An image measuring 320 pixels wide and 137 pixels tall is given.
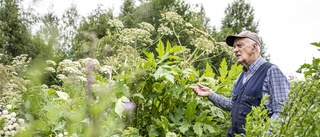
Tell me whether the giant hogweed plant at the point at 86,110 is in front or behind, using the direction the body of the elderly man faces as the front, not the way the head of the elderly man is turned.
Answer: in front

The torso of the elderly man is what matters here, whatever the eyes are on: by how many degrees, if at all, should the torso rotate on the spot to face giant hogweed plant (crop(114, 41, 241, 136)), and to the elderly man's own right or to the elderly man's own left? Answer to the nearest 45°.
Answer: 0° — they already face it

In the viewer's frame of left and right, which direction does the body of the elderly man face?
facing the viewer and to the left of the viewer
